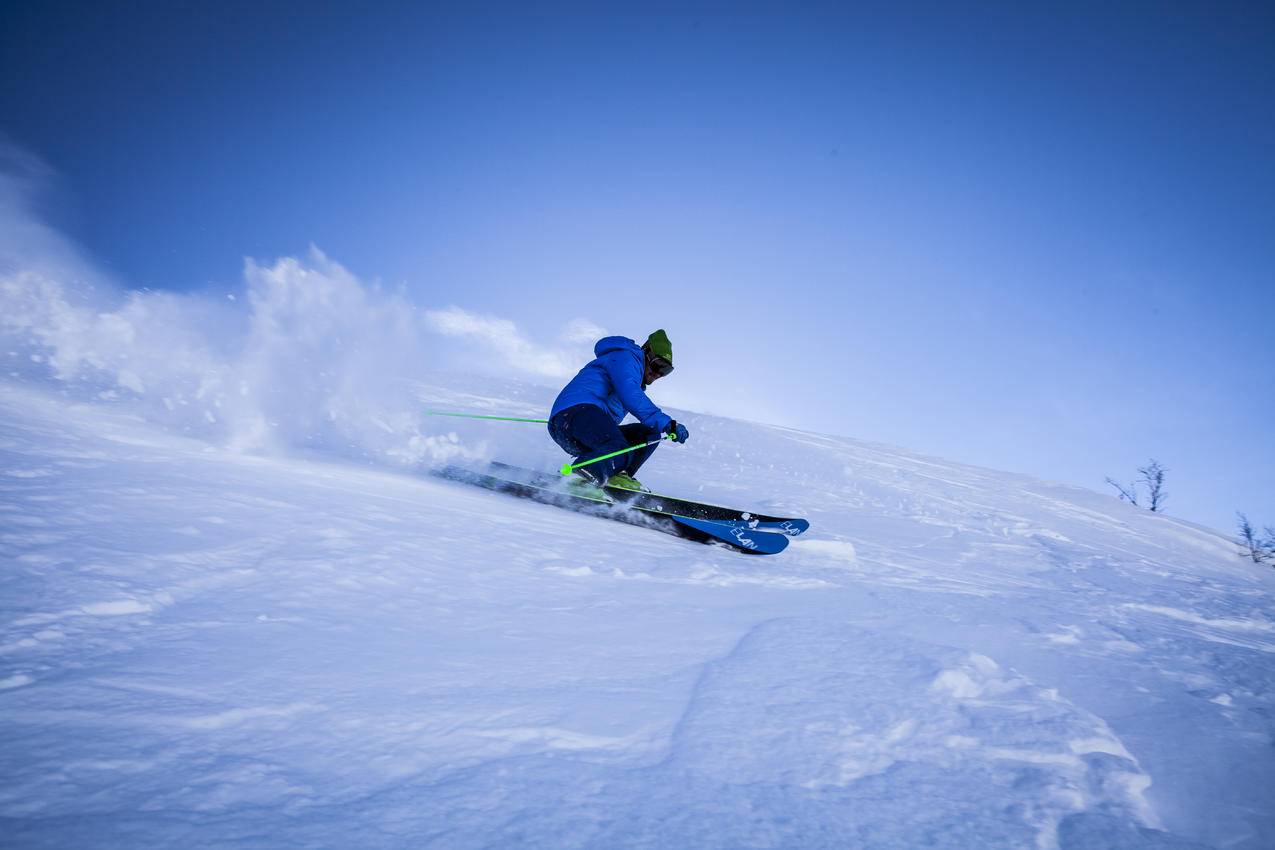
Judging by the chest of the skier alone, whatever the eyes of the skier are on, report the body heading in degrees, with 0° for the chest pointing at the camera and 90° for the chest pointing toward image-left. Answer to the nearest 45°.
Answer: approximately 270°

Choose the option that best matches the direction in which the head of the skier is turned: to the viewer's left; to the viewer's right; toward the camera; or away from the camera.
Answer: to the viewer's right
